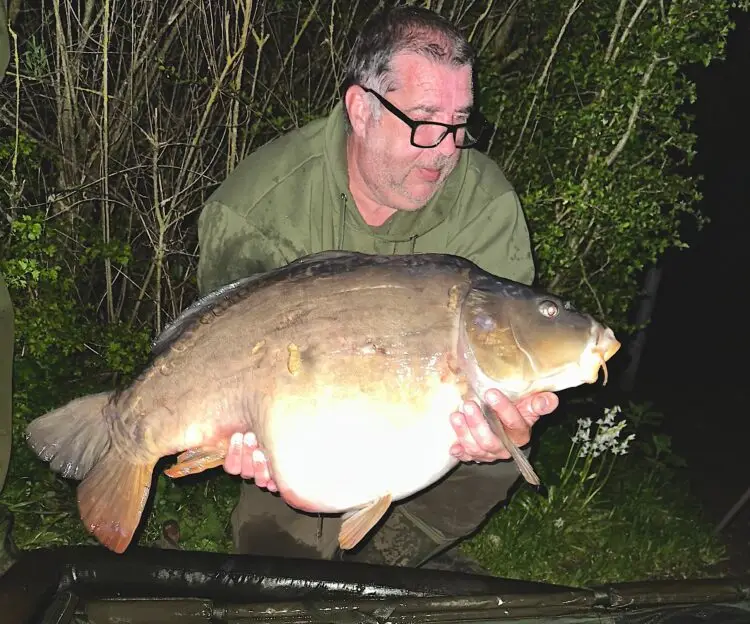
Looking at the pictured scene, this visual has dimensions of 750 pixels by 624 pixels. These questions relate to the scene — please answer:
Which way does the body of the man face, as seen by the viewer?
toward the camera

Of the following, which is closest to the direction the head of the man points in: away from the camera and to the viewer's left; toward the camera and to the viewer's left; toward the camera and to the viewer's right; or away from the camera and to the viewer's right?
toward the camera and to the viewer's right
